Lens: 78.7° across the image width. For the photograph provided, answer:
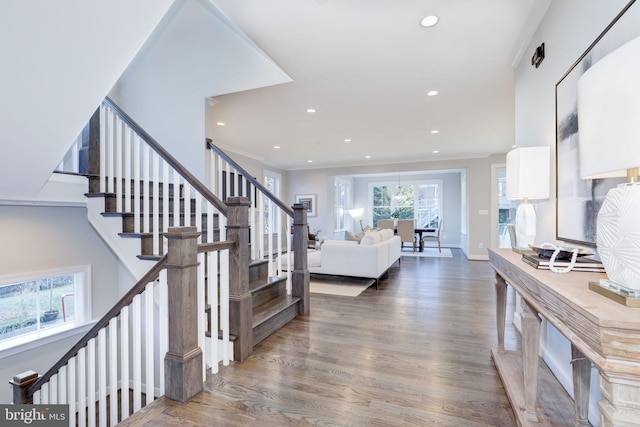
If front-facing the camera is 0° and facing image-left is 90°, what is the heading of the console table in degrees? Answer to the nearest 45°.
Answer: approximately 45°

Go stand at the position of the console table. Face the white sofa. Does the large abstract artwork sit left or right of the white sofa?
right

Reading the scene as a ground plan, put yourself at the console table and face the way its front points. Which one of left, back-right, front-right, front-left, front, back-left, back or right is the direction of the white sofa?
right

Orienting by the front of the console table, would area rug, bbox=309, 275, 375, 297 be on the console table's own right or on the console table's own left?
on the console table's own right

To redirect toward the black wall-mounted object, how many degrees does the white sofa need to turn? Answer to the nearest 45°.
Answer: approximately 135° to its left
